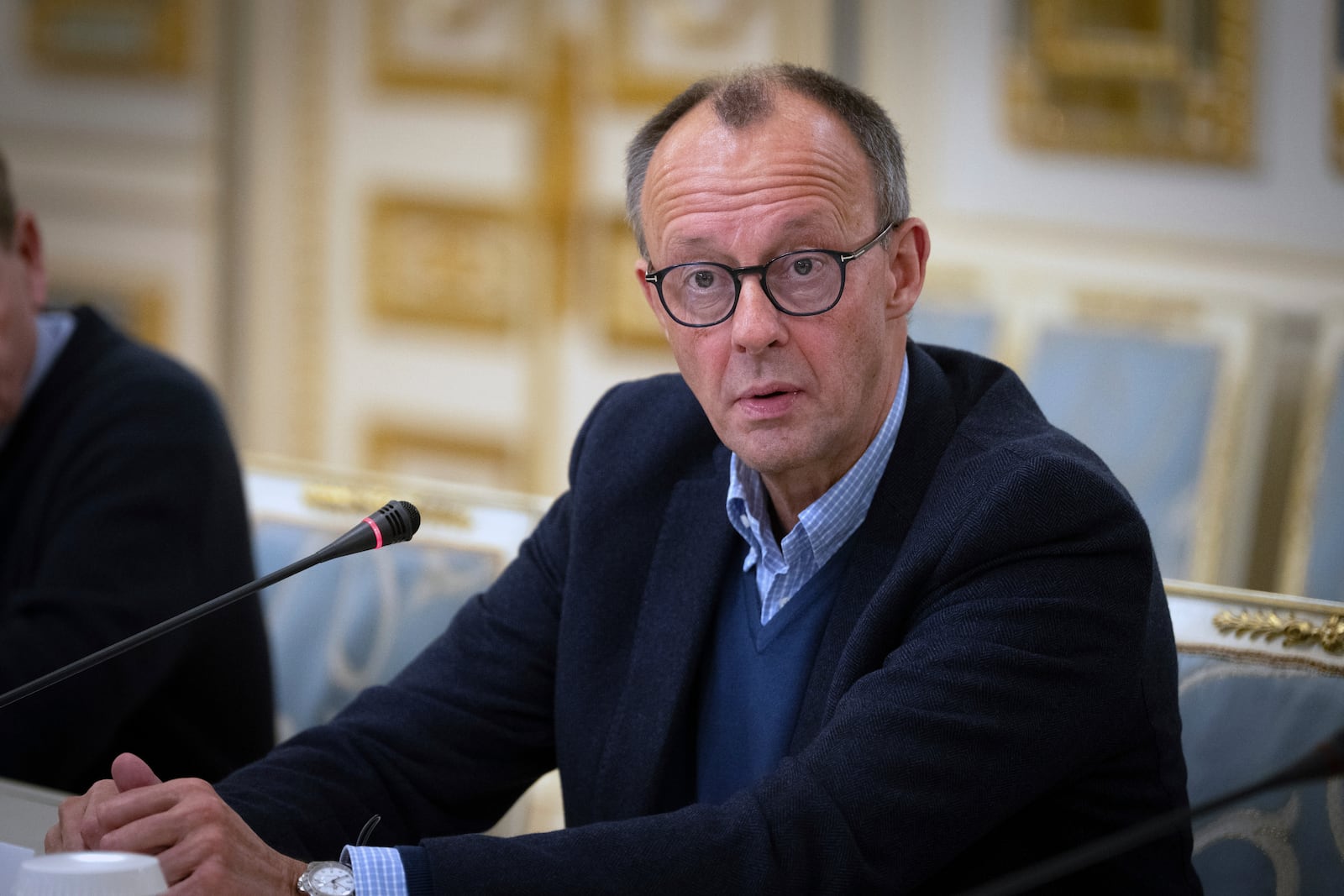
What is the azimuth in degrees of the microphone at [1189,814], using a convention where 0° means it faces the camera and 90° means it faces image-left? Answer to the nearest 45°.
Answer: approximately 270°

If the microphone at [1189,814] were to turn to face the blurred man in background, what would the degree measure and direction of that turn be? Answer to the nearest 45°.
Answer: approximately 135° to its left

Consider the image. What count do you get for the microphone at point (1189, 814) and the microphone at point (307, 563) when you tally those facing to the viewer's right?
2

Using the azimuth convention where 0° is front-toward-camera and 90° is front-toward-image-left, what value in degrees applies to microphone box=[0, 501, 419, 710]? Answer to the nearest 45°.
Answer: approximately 270°

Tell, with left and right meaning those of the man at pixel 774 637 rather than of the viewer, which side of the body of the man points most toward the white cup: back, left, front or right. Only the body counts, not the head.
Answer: front

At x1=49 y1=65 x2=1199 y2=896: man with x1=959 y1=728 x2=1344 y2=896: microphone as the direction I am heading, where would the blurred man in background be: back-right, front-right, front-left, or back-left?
back-right

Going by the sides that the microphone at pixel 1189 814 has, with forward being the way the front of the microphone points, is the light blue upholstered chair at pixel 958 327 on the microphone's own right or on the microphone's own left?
on the microphone's own left

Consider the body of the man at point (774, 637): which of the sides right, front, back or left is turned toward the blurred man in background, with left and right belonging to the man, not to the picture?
right

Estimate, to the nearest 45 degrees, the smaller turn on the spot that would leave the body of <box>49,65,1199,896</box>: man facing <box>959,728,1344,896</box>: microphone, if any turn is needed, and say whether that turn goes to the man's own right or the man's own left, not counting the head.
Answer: approximately 45° to the man's own left

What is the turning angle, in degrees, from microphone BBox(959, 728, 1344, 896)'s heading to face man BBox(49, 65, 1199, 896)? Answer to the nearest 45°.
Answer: approximately 135° to its left
